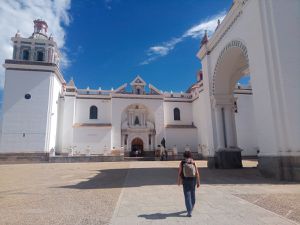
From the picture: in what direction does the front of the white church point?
toward the camera
